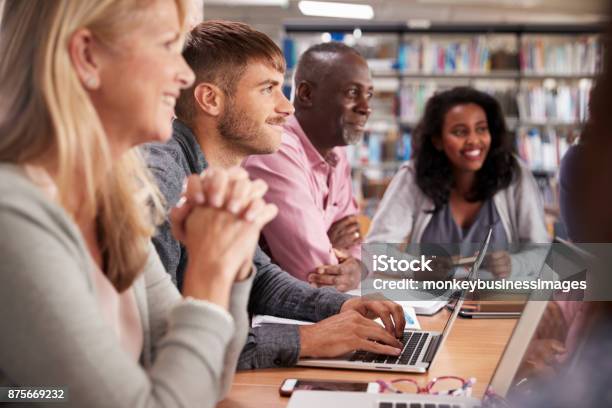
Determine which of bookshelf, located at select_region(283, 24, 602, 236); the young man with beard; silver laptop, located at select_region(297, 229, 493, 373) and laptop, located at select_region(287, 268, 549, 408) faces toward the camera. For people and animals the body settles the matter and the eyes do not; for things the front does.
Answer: the bookshelf

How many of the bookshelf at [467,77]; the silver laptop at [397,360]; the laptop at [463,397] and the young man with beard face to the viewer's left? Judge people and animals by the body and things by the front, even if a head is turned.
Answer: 2

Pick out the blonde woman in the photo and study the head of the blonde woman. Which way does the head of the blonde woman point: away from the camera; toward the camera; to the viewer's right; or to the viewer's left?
to the viewer's right

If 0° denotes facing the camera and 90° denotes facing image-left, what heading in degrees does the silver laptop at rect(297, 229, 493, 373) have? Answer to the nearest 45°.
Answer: approximately 90°

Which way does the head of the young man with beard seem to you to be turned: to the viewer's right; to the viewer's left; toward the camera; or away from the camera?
to the viewer's right

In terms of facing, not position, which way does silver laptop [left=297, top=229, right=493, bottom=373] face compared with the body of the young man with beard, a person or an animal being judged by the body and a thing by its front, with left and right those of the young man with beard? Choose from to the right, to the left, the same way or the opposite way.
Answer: the opposite way

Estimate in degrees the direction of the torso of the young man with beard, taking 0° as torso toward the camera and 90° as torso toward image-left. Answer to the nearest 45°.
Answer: approximately 270°

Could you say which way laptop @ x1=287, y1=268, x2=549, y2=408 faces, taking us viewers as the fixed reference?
facing to the left of the viewer

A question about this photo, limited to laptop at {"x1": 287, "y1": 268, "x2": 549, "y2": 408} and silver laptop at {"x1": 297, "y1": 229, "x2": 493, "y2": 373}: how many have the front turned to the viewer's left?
2

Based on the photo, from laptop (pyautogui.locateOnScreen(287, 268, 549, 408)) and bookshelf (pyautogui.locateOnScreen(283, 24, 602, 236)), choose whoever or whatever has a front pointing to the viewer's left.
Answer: the laptop

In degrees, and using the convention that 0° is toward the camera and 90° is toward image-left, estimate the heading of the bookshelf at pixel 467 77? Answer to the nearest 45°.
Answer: approximately 0°

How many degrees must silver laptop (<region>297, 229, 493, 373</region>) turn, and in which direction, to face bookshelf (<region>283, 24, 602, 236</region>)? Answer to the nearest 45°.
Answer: approximately 90° to its right
